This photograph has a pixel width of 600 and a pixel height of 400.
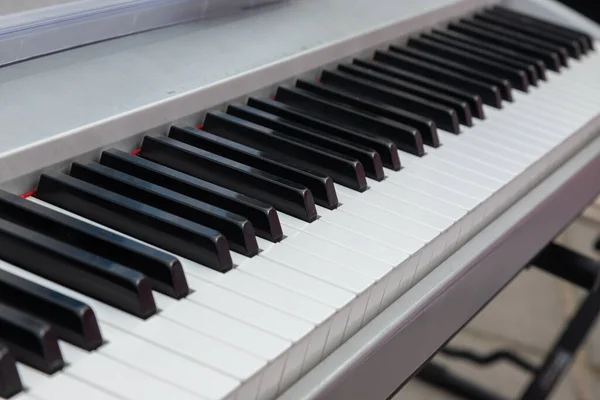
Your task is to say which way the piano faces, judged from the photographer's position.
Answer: facing the viewer and to the right of the viewer
